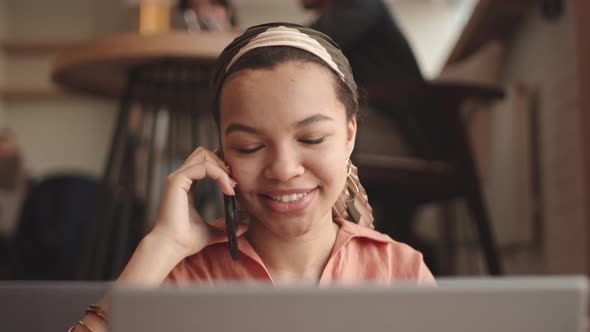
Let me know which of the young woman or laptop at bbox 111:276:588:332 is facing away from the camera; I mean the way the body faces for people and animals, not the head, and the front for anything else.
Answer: the laptop

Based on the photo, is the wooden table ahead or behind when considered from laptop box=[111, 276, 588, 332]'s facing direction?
ahead

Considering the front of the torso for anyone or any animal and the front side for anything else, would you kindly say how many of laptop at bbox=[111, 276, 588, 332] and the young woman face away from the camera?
1

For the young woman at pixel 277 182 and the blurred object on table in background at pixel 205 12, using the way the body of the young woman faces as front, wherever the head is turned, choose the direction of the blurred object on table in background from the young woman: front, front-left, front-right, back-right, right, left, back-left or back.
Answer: back

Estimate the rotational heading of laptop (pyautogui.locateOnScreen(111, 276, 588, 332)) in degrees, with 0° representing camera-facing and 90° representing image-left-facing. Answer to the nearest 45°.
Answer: approximately 180°

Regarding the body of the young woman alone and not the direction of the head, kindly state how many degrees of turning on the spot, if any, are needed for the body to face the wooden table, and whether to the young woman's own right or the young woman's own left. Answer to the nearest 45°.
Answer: approximately 180°

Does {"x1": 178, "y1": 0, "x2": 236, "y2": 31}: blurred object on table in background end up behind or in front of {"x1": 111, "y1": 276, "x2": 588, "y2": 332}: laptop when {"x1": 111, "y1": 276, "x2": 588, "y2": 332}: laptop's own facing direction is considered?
in front
